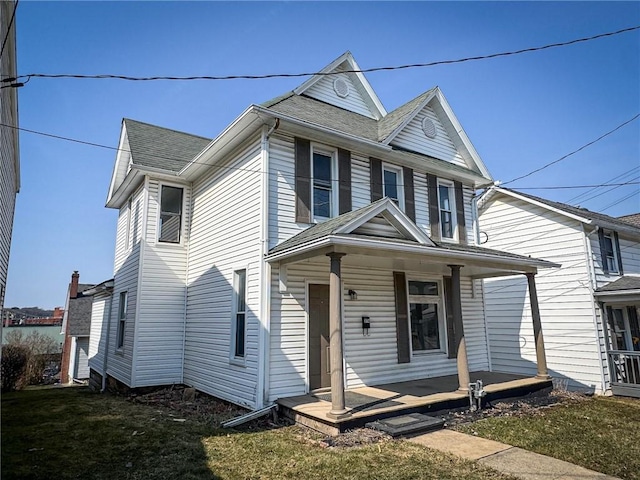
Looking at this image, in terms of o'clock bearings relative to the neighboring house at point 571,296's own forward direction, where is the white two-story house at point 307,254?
The white two-story house is roughly at 3 o'clock from the neighboring house.

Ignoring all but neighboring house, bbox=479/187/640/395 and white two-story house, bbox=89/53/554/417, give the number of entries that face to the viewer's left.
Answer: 0

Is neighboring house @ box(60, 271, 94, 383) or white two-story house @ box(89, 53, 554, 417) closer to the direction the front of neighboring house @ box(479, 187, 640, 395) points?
the white two-story house

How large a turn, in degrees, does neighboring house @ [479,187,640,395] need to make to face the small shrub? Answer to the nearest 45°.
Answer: approximately 135° to its right

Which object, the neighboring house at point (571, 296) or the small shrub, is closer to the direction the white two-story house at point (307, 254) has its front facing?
the neighboring house

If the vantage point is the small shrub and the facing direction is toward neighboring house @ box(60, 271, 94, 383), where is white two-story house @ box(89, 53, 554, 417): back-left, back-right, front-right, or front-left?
back-right

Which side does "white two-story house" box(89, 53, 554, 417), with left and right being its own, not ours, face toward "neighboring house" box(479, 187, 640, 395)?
left

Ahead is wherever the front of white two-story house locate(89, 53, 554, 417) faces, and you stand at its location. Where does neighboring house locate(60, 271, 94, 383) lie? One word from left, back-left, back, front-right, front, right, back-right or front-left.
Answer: back

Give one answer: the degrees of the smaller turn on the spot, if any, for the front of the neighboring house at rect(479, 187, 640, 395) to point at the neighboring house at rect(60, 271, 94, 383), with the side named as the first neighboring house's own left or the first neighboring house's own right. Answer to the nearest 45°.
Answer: approximately 135° to the first neighboring house's own right

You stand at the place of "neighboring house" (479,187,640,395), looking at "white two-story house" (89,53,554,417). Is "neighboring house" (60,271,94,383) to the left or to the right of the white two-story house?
right
